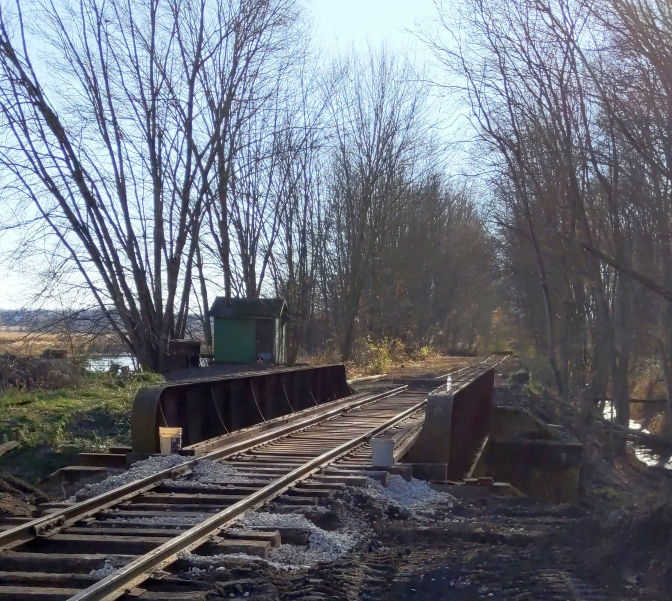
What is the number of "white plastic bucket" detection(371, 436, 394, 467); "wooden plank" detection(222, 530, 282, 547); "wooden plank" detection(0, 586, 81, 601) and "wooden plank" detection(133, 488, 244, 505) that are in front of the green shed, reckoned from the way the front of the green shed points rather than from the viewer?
4

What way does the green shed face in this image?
toward the camera

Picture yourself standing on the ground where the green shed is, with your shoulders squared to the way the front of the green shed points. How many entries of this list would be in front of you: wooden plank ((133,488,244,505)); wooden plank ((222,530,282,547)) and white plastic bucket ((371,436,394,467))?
3

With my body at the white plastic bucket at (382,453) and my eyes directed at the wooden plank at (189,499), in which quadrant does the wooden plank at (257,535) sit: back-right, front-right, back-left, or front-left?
front-left

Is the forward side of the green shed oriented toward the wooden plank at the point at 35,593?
yes

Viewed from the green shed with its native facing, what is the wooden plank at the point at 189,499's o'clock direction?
The wooden plank is roughly at 12 o'clock from the green shed.

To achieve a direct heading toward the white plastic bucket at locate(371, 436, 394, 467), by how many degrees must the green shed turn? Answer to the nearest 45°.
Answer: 0° — it already faces it

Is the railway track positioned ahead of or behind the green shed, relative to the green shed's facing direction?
ahead

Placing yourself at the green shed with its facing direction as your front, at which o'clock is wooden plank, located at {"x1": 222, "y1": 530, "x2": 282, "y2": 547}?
The wooden plank is roughly at 12 o'clock from the green shed.
